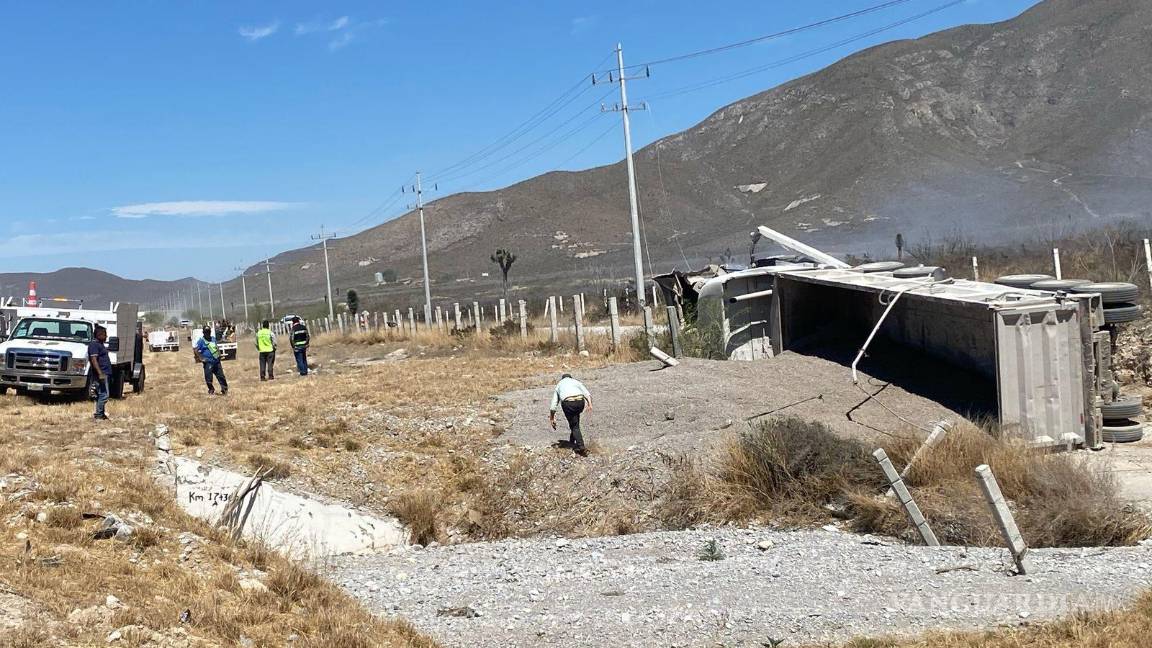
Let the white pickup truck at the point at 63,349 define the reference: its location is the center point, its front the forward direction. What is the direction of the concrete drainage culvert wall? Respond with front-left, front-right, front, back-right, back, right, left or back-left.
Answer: front-left

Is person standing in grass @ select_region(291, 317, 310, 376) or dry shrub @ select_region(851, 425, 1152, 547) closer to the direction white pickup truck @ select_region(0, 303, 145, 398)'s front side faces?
the dry shrub

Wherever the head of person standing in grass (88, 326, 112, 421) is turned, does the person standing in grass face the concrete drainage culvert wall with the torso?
no

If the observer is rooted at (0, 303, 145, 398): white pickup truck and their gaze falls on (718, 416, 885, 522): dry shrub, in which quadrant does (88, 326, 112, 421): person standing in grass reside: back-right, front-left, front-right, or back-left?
front-right

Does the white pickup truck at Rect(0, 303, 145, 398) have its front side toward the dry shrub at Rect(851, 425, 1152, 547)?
no

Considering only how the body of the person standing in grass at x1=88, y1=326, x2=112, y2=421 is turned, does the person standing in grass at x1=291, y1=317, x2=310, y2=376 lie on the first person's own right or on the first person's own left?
on the first person's own left

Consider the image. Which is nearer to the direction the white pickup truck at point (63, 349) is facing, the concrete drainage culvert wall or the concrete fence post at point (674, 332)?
the concrete drainage culvert wall

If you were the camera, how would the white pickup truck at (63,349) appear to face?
facing the viewer and to the left of the viewer
